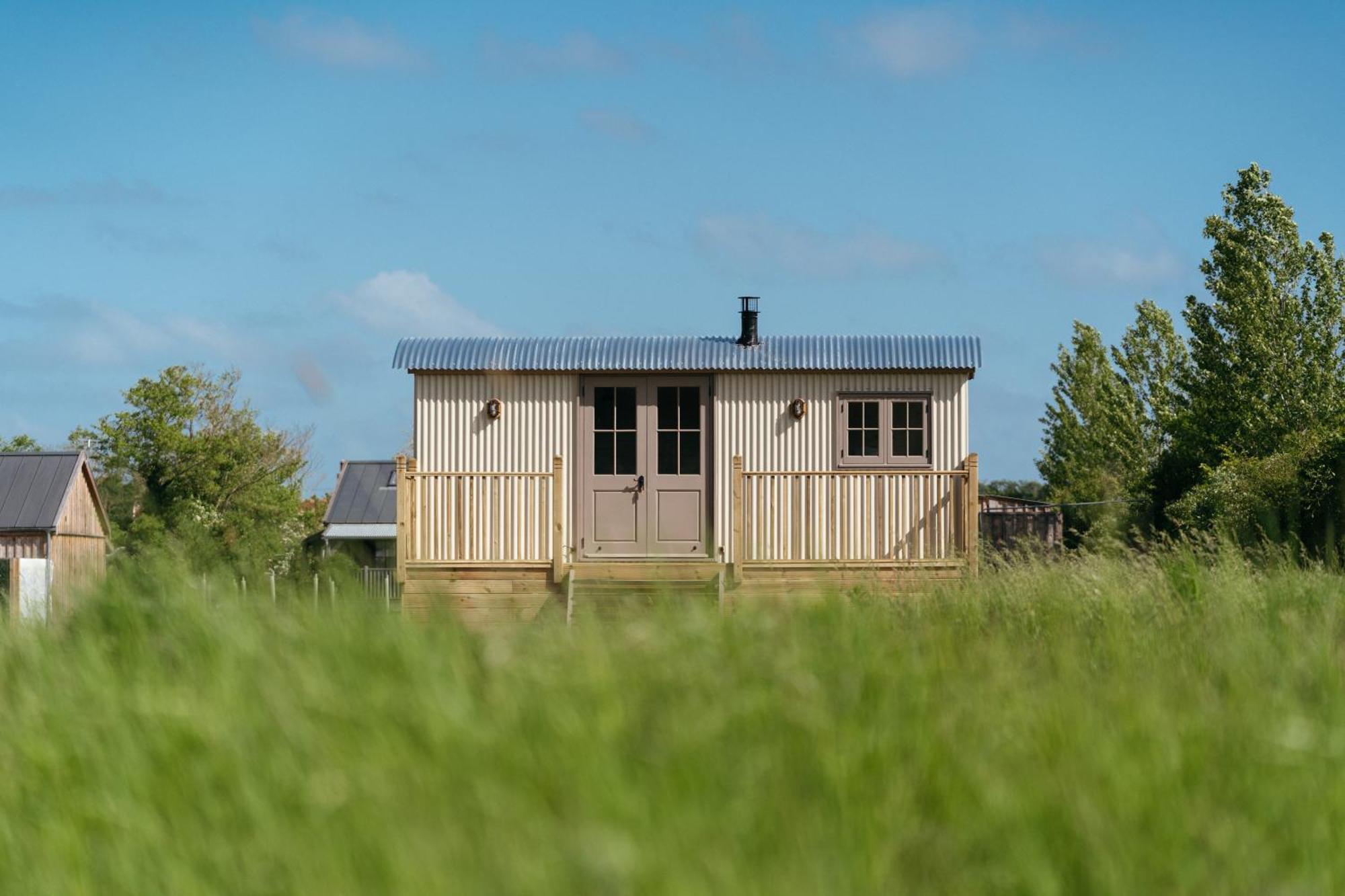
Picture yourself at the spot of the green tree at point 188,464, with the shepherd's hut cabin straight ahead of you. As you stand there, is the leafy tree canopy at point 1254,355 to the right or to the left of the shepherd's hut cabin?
left

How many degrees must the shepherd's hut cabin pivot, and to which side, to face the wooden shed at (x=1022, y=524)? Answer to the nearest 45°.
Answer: approximately 135° to its left

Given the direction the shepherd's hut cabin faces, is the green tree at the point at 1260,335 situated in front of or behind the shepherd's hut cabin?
behind

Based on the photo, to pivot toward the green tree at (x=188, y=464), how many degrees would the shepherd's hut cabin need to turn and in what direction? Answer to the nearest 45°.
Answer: approximately 135° to its right

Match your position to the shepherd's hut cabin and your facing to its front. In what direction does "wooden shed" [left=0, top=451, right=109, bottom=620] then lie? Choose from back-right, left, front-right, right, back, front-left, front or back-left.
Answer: back-right

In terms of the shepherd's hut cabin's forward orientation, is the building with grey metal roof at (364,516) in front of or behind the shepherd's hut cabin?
behind

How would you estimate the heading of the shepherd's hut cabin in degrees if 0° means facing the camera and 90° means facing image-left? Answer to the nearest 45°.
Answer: approximately 0°
